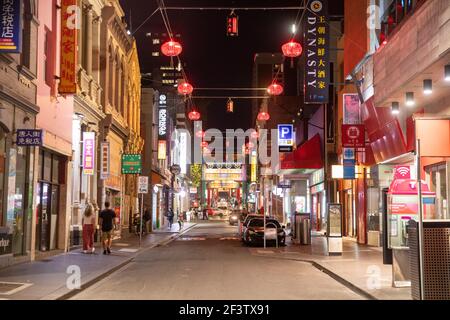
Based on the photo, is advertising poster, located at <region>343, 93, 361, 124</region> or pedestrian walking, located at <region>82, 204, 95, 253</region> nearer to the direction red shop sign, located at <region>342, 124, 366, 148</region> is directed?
the pedestrian walking

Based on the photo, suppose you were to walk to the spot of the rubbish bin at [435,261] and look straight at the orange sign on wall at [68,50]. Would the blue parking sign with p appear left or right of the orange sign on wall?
right
